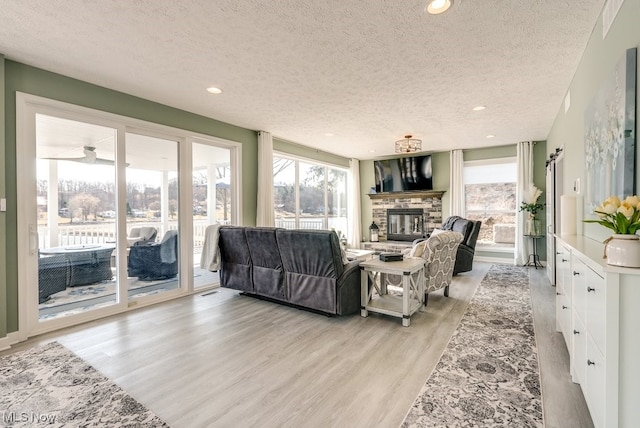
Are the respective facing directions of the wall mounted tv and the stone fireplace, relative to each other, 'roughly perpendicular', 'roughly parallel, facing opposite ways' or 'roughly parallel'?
roughly parallel

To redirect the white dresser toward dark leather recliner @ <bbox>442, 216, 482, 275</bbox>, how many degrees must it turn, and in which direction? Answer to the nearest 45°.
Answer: approximately 45° to its right

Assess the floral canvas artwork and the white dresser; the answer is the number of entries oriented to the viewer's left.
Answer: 2

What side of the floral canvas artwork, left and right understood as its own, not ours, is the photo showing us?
left

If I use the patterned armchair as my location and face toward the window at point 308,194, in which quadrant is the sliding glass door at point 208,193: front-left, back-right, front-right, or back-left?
front-left

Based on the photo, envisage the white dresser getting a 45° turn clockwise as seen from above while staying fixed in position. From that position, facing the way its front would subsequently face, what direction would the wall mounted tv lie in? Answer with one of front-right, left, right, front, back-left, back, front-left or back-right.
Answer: front

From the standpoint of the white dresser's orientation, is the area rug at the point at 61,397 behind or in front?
in front

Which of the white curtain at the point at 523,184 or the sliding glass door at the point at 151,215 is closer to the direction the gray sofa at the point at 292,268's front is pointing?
the white curtain

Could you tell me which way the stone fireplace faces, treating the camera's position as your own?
facing the viewer

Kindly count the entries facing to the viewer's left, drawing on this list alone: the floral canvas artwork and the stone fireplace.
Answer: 1

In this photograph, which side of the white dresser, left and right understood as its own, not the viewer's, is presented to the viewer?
left

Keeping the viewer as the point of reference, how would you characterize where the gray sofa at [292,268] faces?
facing away from the viewer and to the right of the viewer

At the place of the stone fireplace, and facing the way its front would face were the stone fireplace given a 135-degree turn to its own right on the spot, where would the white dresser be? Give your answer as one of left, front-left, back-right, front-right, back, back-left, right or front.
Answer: back-left

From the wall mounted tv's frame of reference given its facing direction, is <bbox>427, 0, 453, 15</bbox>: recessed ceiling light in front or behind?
in front

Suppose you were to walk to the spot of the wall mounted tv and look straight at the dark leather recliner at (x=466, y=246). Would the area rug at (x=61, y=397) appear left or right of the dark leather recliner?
right
